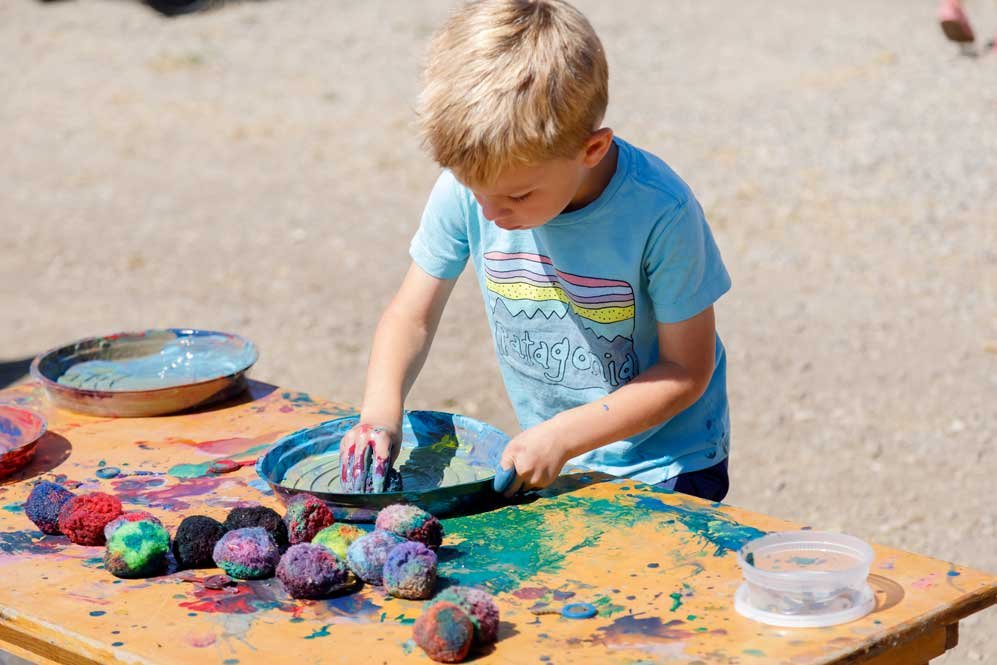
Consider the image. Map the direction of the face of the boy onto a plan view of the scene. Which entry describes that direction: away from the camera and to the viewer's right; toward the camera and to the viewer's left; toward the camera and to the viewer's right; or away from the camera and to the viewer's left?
toward the camera and to the viewer's left

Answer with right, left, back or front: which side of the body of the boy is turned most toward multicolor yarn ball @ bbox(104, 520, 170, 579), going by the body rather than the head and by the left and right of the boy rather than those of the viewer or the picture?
front

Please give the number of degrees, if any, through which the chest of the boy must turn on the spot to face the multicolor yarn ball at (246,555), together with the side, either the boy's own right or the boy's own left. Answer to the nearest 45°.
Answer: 0° — they already face it

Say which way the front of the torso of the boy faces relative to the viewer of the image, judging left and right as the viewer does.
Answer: facing the viewer and to the left of the viewer

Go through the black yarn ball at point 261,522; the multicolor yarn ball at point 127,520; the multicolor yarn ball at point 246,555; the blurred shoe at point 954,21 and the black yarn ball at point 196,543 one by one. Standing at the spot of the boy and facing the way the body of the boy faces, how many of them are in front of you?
4

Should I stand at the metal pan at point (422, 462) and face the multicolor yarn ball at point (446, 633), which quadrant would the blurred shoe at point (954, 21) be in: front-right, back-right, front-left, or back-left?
back-left

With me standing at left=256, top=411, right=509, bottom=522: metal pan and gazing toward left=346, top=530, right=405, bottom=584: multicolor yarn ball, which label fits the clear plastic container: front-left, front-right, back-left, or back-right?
front-left

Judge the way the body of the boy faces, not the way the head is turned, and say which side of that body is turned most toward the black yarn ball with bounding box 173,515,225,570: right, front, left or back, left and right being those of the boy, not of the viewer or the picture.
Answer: front

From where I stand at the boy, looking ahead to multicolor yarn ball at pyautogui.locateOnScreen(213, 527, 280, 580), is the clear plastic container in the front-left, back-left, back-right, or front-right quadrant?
front-left

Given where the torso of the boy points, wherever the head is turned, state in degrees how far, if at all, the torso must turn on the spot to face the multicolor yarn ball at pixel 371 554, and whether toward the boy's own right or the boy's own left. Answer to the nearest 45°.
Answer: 0° — they already face it

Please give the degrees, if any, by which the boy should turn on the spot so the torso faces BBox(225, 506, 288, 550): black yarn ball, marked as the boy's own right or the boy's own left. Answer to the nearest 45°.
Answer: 0° — they already face it
